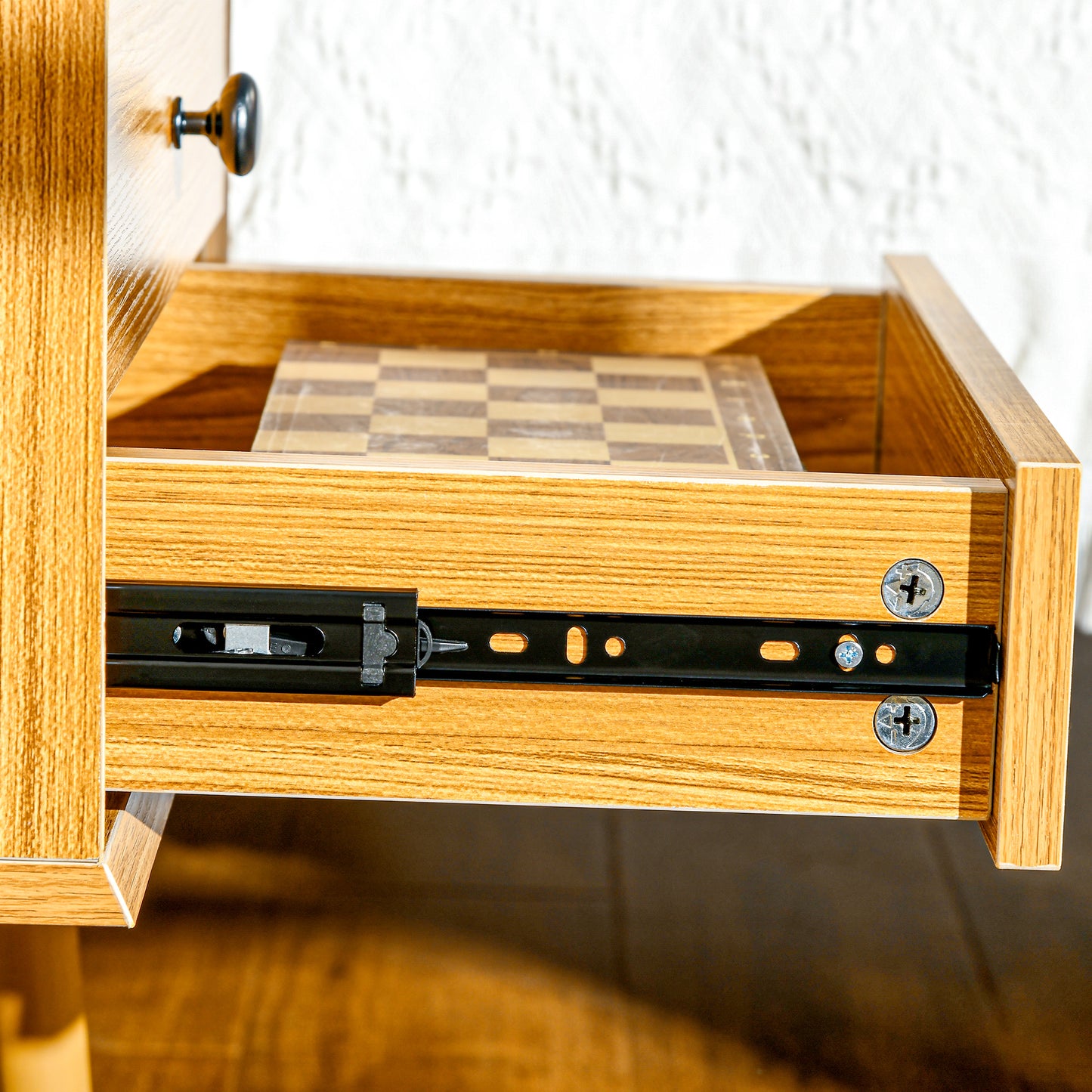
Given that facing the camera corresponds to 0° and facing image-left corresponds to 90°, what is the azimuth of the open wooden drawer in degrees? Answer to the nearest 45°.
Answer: approximately 270°
